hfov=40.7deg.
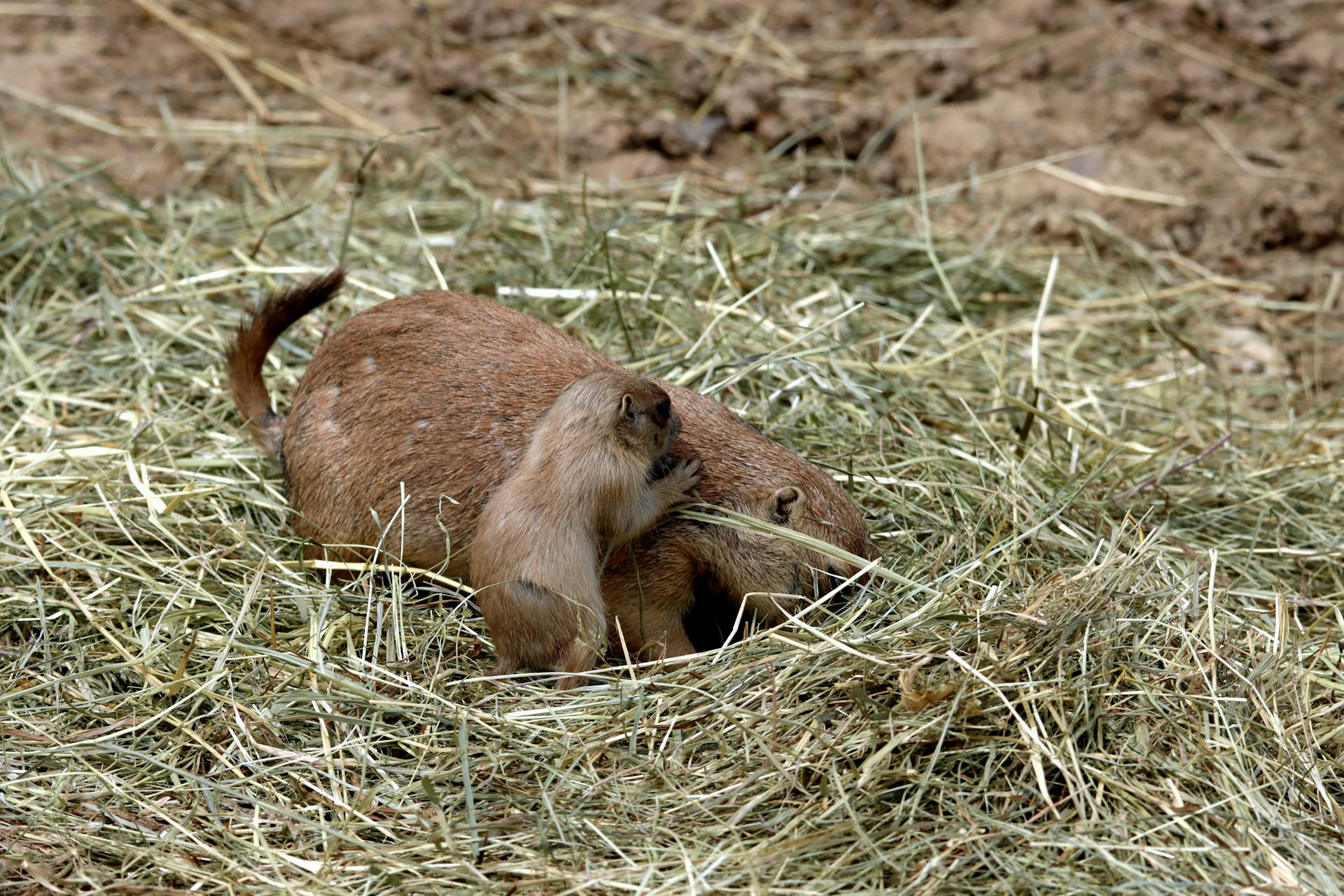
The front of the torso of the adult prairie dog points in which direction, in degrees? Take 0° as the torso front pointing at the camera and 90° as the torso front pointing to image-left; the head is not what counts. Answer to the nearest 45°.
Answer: approximately 270°
